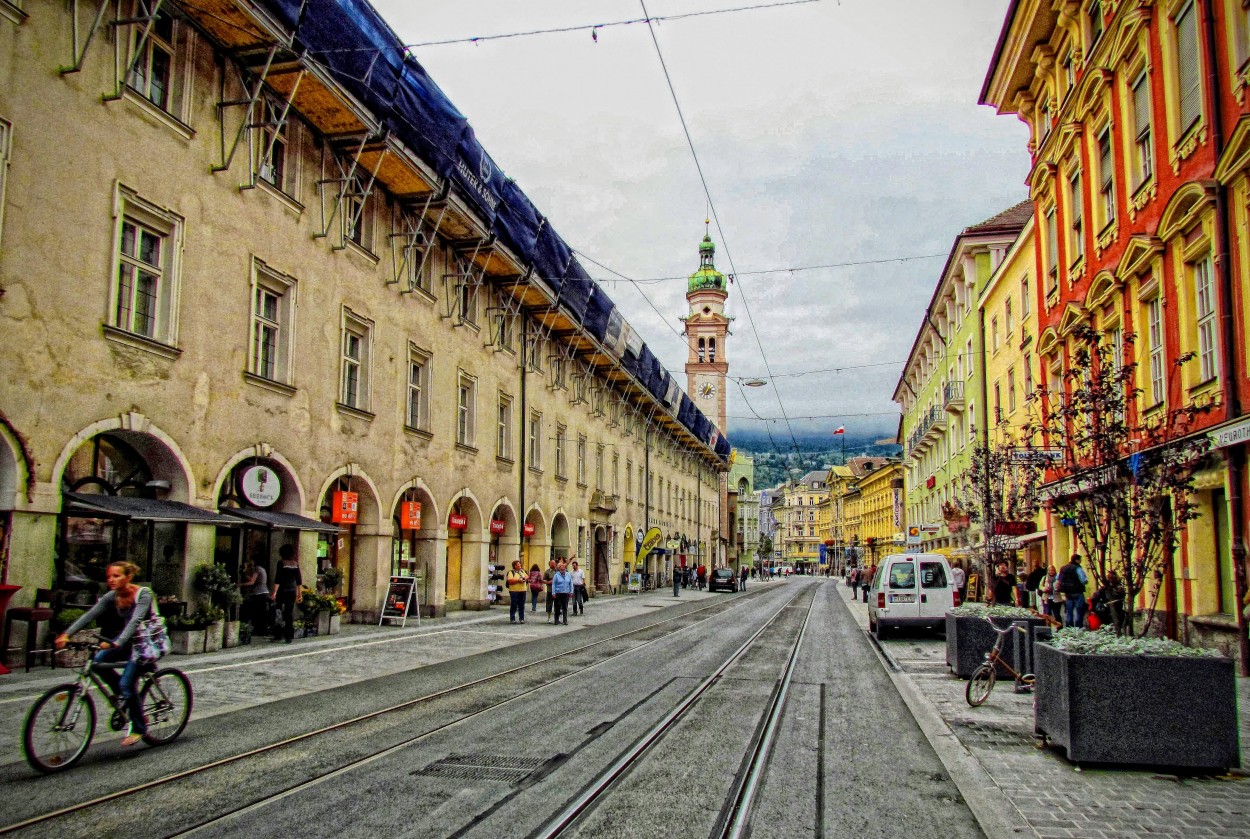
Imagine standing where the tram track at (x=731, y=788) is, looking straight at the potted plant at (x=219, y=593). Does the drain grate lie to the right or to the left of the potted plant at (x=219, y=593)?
left

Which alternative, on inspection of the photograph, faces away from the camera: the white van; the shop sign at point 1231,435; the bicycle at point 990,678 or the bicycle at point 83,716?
the white van

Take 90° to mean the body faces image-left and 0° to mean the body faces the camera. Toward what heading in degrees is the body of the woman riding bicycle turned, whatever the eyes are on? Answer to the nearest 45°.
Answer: approximately 45°

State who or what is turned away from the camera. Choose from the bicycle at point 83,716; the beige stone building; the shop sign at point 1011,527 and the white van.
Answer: the white van

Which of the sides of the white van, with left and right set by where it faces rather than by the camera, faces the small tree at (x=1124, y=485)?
back

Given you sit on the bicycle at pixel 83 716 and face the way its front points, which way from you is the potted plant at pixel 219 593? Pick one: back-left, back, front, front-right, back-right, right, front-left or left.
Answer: back-right

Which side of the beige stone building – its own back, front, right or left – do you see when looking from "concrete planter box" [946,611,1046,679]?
front

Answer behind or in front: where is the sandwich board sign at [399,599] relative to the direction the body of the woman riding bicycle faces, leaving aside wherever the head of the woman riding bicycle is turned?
behind

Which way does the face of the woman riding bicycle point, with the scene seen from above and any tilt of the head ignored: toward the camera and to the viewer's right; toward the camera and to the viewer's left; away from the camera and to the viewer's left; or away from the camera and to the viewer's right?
toward the camera and to the viewer's left

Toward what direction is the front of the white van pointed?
away from the camera

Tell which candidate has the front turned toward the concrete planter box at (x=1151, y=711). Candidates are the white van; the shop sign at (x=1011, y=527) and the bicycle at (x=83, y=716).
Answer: the shop sign

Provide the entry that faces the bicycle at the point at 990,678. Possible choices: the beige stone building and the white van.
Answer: the beige stone building
